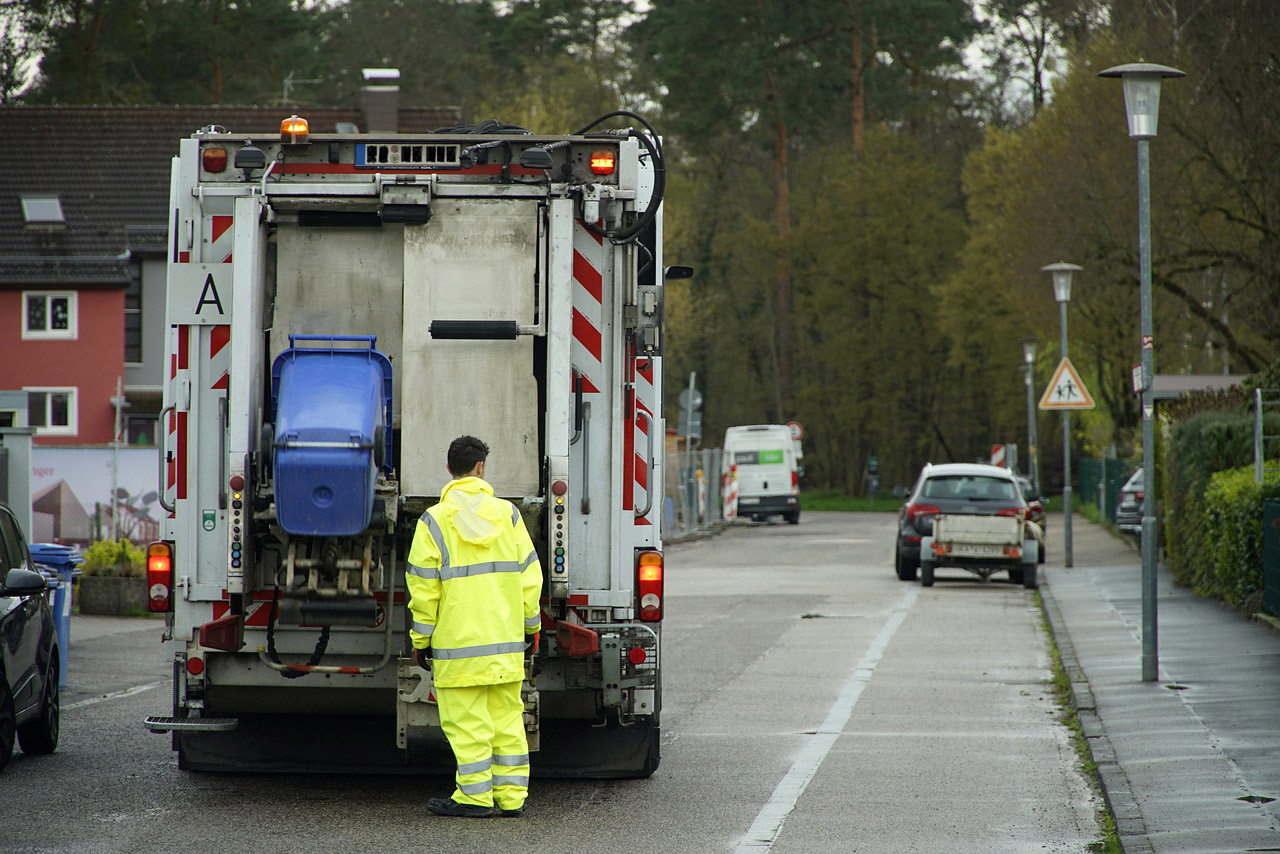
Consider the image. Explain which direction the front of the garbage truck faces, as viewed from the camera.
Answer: facing away from the viewer

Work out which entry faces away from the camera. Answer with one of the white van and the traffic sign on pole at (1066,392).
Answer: the white van

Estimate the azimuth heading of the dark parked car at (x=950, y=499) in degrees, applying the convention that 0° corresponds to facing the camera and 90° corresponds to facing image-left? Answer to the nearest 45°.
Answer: approximately 180°

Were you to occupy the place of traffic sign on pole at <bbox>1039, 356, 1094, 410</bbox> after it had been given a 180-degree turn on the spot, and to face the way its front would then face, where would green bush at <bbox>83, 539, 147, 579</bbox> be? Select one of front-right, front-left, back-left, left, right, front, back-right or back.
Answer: back-left

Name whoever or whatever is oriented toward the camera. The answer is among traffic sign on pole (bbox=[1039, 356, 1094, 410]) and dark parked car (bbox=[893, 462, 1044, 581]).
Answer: the traffic sign on pole

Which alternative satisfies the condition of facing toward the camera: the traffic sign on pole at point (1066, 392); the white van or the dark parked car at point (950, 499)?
the traffic sign on pole

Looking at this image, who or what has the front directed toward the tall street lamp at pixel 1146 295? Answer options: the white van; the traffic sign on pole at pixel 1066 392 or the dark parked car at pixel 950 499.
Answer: the traffic sign on pole

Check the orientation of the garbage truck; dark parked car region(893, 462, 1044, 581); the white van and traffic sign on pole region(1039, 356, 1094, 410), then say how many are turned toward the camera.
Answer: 1

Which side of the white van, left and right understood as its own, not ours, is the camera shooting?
back

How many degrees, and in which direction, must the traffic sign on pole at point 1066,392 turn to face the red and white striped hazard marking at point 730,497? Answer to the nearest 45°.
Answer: approximately 135° to its right

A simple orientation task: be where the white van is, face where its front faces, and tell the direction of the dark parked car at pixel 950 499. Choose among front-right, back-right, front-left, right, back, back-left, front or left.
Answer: back

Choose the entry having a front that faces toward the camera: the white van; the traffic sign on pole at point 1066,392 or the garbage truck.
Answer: the traffic sign on pole

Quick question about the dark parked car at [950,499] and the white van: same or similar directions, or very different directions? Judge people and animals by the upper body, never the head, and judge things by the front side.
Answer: same or similar directions

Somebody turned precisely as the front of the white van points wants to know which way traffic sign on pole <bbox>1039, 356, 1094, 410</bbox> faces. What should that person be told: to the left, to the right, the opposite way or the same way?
the opposite way

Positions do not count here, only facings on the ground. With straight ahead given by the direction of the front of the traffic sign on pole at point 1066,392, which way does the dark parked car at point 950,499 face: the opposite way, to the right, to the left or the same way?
the opposite way

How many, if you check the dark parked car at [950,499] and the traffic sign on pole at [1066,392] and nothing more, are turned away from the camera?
1

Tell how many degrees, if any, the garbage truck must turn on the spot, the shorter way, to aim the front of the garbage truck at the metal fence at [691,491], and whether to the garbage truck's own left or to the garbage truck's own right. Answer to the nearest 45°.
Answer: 0° — it already faces it
